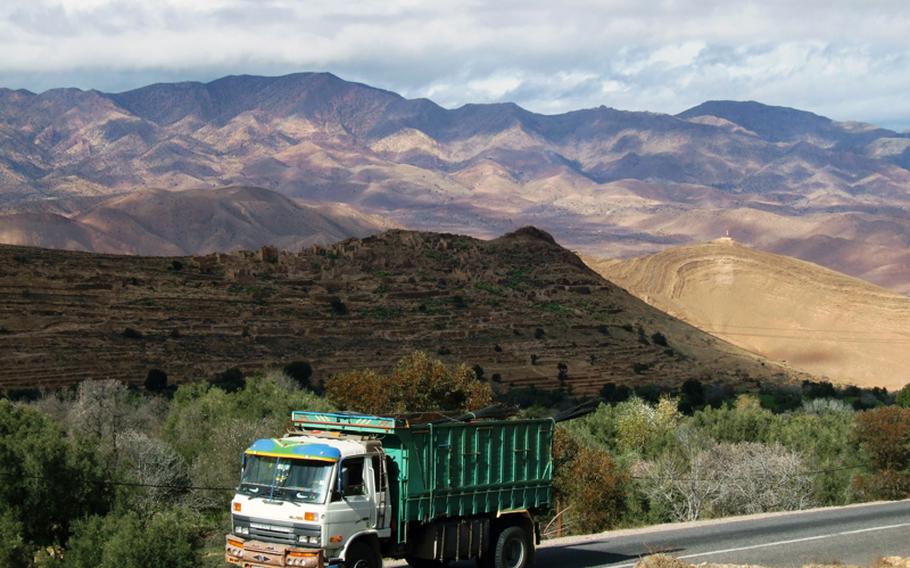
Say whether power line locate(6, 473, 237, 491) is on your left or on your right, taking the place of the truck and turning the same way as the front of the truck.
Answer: on your right

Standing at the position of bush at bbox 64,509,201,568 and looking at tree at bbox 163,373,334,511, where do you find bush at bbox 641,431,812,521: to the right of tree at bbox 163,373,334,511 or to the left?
right

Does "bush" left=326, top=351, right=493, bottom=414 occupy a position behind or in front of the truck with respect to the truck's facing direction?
behind

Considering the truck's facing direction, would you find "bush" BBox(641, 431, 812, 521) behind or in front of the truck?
behind

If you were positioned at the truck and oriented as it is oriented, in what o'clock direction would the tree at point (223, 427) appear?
The tree is roughly at 4 o'clock from the truck.

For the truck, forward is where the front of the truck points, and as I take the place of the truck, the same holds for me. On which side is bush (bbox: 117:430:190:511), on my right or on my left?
on my right

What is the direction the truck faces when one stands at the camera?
facing the viewer and to the left of the viewer

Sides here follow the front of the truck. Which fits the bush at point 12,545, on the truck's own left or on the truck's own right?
on the truck's own right

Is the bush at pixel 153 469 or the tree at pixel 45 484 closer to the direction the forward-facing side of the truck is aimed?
the tree

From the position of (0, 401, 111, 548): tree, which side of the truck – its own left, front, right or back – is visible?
right
